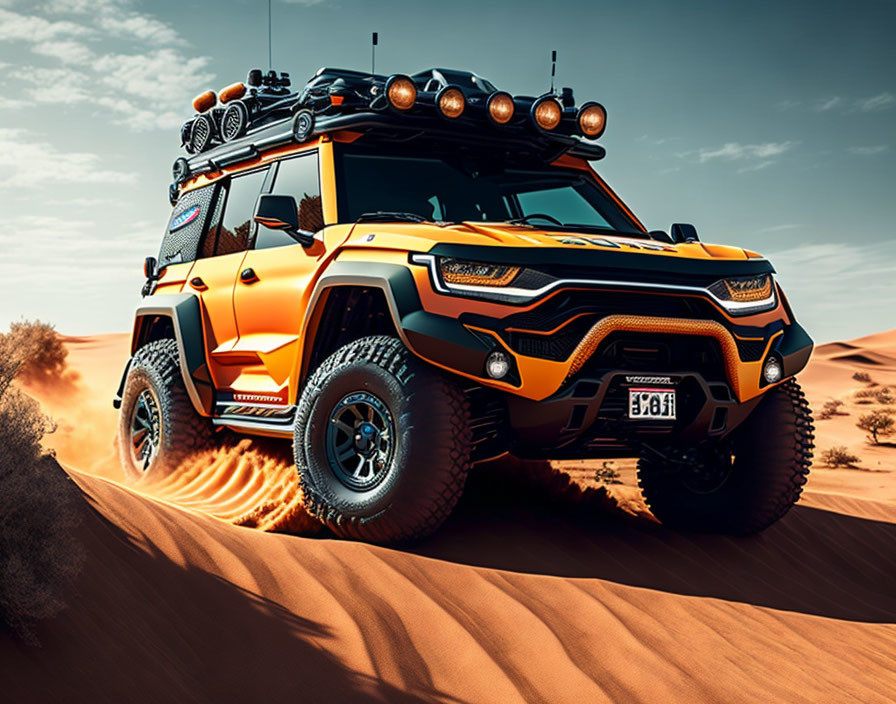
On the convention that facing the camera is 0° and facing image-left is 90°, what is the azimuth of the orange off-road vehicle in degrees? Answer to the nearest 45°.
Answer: approximately 315°

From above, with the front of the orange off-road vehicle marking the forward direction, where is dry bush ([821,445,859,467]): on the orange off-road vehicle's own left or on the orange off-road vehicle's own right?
on the orange off-road vehicle's own left

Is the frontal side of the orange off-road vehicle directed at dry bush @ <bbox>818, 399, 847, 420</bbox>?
no

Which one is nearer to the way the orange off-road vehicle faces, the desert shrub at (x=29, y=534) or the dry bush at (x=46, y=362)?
the desert shrub

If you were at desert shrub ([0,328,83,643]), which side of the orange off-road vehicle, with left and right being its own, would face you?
right

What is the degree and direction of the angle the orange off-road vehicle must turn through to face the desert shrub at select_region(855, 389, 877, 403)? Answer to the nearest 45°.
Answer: approximately 90° to its left

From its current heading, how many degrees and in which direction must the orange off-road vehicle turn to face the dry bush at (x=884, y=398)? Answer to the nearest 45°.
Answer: approximately 90° to its left

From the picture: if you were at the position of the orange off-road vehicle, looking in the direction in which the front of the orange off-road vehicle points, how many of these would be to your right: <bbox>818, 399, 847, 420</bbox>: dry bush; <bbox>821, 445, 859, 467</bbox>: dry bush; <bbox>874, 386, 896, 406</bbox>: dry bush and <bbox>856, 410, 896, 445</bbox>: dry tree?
0

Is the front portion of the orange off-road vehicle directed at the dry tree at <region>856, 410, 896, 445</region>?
no

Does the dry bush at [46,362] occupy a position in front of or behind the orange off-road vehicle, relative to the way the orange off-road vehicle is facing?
behind

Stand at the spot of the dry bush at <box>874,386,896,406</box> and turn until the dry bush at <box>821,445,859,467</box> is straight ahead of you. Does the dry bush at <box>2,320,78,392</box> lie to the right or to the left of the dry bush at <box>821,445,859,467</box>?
right
